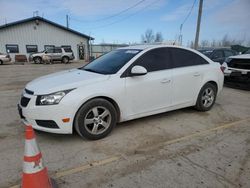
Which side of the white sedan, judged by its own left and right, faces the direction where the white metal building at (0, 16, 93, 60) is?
right

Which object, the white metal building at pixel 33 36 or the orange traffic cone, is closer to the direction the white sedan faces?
the orange traffic cone

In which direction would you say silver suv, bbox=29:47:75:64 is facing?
to the viewer's left

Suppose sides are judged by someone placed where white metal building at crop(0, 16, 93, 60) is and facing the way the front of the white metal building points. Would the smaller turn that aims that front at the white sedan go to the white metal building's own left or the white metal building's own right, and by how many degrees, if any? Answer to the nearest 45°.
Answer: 0° — it already faces it

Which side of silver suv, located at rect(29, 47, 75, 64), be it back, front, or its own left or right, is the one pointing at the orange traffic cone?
left

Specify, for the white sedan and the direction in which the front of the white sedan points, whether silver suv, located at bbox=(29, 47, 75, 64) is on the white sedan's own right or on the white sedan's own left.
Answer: on the white sedan's own right

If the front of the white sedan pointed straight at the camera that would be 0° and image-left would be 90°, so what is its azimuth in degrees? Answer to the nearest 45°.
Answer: approximately 45°

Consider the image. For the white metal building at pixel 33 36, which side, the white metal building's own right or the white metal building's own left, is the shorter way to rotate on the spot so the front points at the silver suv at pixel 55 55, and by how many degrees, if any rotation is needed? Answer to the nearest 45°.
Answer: approximately 45° to the white metal building's own left

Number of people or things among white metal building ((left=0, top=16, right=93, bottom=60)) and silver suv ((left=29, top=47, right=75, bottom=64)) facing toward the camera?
1
